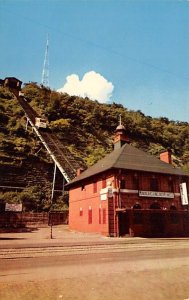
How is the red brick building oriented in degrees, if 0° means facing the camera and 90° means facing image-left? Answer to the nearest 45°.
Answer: approximately 315°
